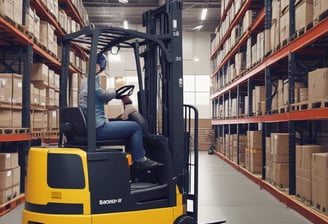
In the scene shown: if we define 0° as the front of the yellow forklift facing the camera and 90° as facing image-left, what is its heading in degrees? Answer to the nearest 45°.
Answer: approximately 225°

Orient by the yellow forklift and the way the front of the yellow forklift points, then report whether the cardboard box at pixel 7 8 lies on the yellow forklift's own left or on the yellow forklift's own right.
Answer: on the yellow forklift's own left

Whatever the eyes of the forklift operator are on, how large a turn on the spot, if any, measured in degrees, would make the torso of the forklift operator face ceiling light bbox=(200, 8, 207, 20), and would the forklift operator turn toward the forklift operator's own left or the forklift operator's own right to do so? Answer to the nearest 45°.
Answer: approximately 90° to the forklift operator's own left

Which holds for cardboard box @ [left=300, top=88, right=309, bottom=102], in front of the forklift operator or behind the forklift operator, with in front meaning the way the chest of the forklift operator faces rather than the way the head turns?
in front

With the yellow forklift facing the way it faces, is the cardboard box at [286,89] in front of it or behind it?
in front

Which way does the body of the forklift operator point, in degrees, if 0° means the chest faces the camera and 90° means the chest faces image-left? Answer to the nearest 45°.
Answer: approximately 270°

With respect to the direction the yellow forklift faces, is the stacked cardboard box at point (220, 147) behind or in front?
in front

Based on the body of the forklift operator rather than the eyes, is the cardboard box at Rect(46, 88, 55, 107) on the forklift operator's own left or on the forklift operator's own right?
on the forklift operator's own left

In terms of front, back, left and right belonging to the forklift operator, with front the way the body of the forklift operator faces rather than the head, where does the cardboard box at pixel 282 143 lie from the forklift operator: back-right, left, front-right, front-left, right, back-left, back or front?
front-left
